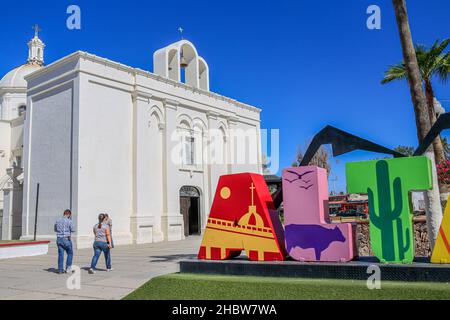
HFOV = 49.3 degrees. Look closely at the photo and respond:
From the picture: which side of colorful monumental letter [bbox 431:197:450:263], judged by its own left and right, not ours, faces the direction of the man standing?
right

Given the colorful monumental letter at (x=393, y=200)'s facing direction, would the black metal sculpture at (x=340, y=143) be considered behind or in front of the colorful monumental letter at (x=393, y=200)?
behind

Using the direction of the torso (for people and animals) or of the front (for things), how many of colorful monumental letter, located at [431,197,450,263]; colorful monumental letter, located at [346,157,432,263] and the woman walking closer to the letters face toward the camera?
2

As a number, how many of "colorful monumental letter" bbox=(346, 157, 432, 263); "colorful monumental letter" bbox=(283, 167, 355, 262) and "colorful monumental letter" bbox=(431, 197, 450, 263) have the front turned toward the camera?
3

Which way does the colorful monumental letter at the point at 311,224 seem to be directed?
toward the camera

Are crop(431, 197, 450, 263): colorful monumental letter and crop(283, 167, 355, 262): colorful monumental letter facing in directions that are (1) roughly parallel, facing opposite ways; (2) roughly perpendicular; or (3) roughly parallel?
roughly parallel

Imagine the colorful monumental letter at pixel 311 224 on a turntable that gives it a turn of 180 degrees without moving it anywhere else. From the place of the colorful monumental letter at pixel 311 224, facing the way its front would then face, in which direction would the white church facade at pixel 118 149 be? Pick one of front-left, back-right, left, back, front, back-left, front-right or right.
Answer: front-left

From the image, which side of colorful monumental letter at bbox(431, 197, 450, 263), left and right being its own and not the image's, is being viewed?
front

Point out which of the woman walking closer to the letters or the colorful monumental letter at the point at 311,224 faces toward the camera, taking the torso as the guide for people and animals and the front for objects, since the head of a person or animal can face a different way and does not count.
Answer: the colorful monumental letter

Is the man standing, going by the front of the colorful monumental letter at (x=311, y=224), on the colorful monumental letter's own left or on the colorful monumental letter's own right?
on the colorful monumental letter's own right

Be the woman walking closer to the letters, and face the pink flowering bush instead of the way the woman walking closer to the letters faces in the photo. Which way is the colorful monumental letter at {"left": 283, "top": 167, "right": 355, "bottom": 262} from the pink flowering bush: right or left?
right

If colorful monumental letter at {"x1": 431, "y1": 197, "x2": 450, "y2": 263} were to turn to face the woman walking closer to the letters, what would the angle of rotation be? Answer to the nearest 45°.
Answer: approximately 90° to its right

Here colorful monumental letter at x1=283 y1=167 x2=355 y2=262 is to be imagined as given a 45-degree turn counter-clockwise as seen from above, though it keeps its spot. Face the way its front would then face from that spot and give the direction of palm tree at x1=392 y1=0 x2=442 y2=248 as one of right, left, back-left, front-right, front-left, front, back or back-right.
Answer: left
